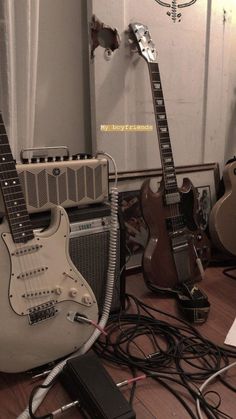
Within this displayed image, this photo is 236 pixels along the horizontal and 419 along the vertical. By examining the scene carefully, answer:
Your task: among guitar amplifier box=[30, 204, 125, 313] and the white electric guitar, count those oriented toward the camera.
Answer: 2

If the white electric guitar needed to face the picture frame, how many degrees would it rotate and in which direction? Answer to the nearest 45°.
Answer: approximately 135° to its left

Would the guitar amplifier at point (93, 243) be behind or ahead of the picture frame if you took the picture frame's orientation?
ahead

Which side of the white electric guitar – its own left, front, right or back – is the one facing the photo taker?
front

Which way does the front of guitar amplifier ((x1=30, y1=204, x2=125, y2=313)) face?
toward the camera

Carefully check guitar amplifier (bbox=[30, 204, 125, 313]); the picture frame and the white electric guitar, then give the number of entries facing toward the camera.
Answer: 3

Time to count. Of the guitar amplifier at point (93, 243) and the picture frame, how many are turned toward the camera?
2

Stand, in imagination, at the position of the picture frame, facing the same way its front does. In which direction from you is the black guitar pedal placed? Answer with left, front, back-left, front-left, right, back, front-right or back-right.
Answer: front

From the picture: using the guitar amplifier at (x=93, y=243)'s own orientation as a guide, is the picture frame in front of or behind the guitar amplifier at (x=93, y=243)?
behind
